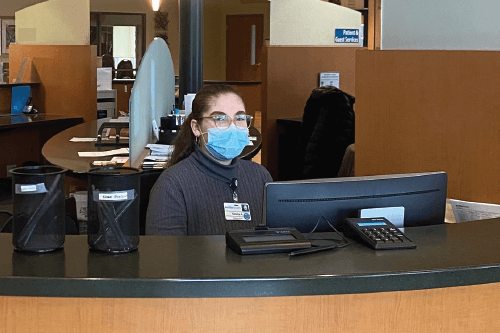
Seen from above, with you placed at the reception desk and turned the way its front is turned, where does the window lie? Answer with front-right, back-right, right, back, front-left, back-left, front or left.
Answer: back

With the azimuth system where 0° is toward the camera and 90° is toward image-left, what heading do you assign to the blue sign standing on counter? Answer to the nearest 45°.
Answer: approximately 0°

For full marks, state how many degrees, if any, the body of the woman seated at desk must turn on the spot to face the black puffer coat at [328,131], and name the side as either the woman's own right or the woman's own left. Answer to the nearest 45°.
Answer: approximately 135° to the woman's own left

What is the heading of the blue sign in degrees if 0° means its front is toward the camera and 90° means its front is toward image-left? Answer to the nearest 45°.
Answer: approximately 0°

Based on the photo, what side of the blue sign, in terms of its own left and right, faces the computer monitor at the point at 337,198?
front

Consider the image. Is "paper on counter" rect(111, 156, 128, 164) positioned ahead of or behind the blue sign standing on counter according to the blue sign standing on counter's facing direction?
ahead

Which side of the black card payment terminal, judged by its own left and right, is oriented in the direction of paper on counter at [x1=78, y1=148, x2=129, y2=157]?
back
